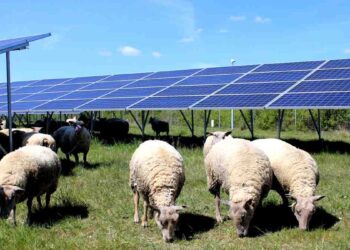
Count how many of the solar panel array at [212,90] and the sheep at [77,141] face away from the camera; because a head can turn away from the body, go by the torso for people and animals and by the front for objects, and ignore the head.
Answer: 0

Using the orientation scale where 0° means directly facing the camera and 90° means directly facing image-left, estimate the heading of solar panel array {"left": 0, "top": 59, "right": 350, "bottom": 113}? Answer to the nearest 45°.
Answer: approximately 45°

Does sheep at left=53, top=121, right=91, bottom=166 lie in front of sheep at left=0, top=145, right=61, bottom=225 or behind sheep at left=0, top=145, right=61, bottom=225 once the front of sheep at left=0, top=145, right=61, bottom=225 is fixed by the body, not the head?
behind

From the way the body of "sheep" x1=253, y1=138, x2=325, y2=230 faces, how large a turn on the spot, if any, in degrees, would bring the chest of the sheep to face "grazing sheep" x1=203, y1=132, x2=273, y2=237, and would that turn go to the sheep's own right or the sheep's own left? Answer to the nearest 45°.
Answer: approximately 90° to the sheep's own right

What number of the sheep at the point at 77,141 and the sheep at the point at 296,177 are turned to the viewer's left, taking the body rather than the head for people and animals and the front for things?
0

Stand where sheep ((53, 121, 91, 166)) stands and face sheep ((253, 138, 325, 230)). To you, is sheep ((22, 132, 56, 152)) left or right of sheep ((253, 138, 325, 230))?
right

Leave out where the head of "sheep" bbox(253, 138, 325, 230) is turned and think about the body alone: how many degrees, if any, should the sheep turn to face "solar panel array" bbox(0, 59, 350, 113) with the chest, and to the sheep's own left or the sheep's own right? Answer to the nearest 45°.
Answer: approximately 135° to the sheep's own left

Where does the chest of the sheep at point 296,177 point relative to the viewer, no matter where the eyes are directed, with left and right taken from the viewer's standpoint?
facing the viewer and to the right of the viewer

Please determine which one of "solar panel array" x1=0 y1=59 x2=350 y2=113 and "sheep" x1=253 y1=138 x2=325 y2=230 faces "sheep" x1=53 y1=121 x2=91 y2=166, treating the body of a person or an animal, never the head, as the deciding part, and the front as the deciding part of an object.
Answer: the solar panel array
